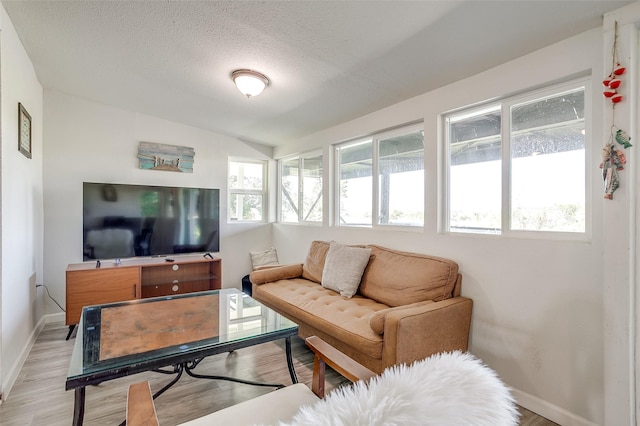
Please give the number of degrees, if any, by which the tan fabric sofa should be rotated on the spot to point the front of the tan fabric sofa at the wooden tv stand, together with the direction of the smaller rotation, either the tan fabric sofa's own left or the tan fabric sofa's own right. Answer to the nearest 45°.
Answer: approximately 45° to the tan fabric sofa's own right

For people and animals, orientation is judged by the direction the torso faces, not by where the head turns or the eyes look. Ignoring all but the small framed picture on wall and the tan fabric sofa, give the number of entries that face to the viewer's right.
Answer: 1

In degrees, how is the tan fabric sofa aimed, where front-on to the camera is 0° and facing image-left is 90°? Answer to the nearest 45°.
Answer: approximately 45°

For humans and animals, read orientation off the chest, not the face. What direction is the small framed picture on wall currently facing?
to the viewer's right

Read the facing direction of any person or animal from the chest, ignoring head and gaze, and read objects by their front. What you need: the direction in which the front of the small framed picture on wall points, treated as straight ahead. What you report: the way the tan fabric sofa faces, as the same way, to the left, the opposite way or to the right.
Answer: the opposite way
